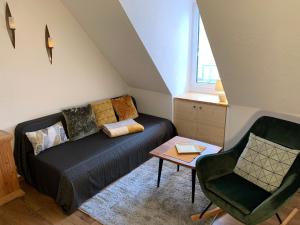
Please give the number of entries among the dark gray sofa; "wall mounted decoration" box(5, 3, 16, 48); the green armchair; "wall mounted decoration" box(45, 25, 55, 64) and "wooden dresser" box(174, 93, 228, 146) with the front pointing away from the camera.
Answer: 0

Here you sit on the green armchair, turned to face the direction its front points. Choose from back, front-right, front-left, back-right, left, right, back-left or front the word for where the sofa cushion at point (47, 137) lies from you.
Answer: front-right

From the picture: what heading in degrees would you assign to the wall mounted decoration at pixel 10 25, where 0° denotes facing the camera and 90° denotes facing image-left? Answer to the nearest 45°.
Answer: approximately 315°

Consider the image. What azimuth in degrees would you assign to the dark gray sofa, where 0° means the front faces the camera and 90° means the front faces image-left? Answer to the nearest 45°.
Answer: approximately 315°

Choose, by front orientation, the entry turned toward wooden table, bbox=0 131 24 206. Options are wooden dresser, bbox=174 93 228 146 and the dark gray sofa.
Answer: wooden dresser, bbox=174 93 228 146

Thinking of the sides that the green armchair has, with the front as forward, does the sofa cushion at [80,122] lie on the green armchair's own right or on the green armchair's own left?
on the green armchair's own right

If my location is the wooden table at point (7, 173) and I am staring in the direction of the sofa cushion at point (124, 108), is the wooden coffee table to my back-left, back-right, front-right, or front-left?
front-right

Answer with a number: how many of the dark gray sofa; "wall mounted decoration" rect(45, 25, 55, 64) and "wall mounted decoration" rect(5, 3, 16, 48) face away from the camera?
0

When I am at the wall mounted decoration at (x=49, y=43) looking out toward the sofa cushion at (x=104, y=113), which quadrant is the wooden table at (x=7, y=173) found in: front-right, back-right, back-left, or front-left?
back-right

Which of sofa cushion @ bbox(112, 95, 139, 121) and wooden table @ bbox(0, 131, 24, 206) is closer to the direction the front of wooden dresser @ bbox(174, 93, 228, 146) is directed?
the wooden table

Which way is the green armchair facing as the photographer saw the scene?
facing the viewer and to the left of the viewer

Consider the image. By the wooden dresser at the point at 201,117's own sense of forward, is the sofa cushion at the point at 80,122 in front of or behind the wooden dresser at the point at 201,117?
in front

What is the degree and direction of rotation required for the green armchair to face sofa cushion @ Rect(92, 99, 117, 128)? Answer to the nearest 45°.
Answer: approximately 45° to its right

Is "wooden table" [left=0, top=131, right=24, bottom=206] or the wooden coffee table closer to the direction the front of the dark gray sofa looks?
the wooden coffee table

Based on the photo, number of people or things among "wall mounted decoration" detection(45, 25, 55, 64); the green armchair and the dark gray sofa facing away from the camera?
0

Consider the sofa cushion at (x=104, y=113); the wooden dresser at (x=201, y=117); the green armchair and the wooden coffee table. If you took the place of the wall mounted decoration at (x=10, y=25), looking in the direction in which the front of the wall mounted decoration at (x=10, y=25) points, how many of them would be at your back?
0

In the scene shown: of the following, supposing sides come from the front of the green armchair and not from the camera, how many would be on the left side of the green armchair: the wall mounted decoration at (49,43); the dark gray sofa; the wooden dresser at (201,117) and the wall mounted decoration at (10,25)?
0

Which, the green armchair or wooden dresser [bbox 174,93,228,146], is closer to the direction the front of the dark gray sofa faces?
the green armchair

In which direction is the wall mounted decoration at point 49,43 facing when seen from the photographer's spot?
facing the viewer and to the right of the viewer
